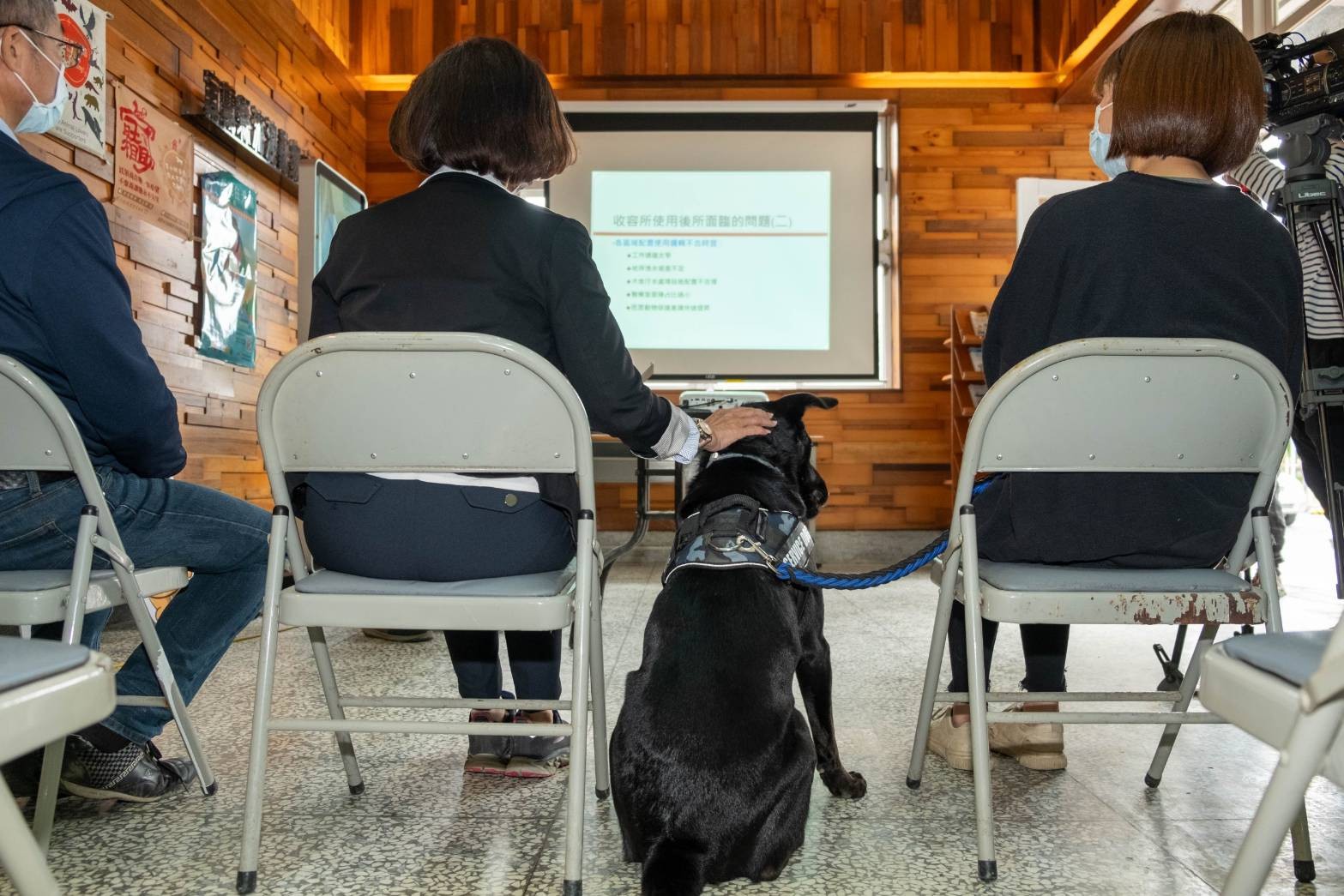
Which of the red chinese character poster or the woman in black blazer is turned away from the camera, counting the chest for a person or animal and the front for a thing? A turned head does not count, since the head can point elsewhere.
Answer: the woman in black blazer

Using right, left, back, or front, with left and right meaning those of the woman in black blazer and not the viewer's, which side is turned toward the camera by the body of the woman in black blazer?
back

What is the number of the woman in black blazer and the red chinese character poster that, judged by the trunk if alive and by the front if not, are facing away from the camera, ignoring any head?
1

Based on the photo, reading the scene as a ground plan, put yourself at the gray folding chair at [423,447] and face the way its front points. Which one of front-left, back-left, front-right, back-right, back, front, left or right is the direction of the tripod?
right

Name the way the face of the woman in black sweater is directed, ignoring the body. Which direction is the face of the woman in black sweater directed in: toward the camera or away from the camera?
away from the camera

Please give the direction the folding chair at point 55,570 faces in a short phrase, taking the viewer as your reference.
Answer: facing away from the viewer and to the right of the viewer

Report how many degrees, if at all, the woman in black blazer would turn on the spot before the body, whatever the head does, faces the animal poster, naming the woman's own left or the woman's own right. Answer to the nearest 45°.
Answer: approximately 45° to the woman's own left

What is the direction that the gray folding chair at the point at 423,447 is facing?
away from the camera

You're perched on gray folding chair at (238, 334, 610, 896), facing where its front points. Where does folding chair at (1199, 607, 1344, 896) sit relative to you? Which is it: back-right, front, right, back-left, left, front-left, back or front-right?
back-right

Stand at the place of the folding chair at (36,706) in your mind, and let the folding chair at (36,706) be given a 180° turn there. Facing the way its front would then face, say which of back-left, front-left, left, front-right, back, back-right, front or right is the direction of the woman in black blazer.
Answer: back

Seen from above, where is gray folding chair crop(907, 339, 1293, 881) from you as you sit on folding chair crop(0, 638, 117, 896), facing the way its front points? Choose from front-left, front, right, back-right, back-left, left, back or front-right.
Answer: front-right

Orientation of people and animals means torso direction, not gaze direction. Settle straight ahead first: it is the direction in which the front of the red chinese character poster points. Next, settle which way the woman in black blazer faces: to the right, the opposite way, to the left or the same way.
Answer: to the left

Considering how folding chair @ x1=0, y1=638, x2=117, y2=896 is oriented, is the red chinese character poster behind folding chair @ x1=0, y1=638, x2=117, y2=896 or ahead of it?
ahead

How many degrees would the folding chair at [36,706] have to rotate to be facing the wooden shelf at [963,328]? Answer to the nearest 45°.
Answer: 0° — it already faces it

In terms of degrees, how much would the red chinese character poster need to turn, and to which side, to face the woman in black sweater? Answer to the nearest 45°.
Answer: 0° — it already faces them

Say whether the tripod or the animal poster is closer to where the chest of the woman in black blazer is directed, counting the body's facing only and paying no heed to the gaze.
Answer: the animal poster

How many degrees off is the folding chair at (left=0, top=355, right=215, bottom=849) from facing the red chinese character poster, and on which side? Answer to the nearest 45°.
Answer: approximately 45° to its left

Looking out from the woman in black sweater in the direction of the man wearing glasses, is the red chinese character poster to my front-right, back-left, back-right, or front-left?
front-right

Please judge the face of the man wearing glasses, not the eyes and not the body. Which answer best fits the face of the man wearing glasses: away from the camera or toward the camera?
away from the camera
